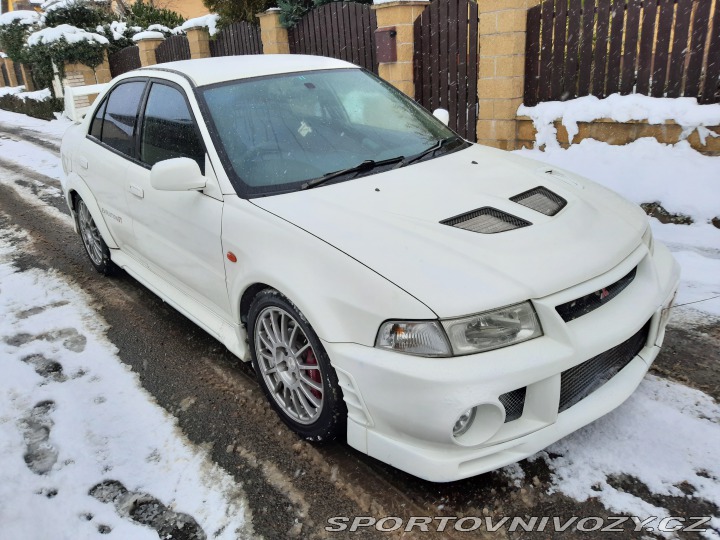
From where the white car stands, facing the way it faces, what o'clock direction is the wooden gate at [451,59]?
The wooden gate is roughly at 8 o'clock from the white car.

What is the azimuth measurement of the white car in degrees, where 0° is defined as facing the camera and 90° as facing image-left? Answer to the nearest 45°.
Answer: approximately 315°

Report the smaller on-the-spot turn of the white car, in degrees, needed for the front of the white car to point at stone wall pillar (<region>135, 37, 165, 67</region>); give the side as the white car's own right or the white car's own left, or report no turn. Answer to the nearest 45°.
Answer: approximately 135° to the white car's own left

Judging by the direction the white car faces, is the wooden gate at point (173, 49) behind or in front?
behind

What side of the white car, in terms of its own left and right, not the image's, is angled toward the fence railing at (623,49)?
left

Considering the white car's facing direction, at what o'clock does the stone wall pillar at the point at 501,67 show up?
The stone wall pillar is roughly at 8 o'clock from the white car.

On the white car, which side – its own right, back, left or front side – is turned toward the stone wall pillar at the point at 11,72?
back

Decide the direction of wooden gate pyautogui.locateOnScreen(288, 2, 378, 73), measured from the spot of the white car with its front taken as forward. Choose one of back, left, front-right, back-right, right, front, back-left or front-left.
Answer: back-left
